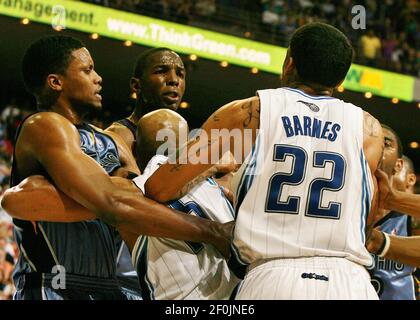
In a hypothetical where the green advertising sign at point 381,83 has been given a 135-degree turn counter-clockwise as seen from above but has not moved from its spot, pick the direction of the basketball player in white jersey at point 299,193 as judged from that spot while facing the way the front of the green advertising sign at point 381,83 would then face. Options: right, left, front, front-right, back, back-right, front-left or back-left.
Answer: back-right

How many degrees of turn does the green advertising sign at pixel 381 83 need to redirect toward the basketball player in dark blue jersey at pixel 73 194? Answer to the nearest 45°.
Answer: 0° — it already faces them

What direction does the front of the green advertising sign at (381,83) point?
toward the camera

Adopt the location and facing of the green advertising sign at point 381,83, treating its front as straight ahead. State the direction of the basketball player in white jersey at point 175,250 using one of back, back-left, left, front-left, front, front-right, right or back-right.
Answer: front

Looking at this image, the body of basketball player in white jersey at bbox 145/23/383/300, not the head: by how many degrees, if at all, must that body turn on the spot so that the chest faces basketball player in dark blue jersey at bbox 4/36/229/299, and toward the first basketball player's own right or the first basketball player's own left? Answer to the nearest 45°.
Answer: approximately 45° to the first basketball player's own left

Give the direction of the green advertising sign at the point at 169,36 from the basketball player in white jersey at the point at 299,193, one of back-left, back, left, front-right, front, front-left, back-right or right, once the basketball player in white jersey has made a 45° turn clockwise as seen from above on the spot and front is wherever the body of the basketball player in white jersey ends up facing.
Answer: front-left

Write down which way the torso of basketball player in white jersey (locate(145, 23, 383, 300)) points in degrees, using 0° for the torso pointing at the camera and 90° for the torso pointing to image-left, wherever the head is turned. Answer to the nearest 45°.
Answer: approximately 180°

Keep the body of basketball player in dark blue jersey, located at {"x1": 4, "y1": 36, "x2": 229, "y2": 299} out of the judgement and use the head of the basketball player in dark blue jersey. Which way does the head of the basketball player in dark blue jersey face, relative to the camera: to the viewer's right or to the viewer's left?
to the viewer's right

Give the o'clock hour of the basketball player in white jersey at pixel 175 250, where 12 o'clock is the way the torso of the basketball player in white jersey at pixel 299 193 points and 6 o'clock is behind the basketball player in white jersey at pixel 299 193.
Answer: the basketball player in white jersey at pixel 175 250 is roughly at 10 o'clock from the basketball player in white jersey at pixel 299 193.
